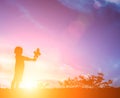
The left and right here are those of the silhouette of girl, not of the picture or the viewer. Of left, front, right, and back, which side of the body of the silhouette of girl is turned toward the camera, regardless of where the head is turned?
right
